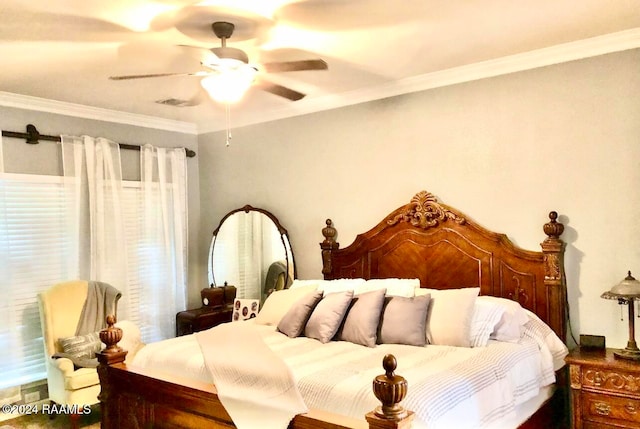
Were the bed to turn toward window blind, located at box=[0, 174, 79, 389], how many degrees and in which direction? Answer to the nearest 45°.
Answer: approximately 45° to its right

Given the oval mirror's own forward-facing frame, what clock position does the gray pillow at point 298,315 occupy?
The gray pillow is roughly at 10 o'clock from the oval mirror.

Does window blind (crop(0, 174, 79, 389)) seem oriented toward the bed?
yes

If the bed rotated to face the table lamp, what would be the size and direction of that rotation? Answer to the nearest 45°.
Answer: approximately 135° to its left

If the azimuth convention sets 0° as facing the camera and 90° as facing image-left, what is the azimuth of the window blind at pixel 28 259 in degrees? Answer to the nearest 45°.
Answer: approximately 315°

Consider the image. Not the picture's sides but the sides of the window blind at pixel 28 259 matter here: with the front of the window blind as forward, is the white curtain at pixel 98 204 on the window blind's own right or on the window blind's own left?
on the window blind's own left
